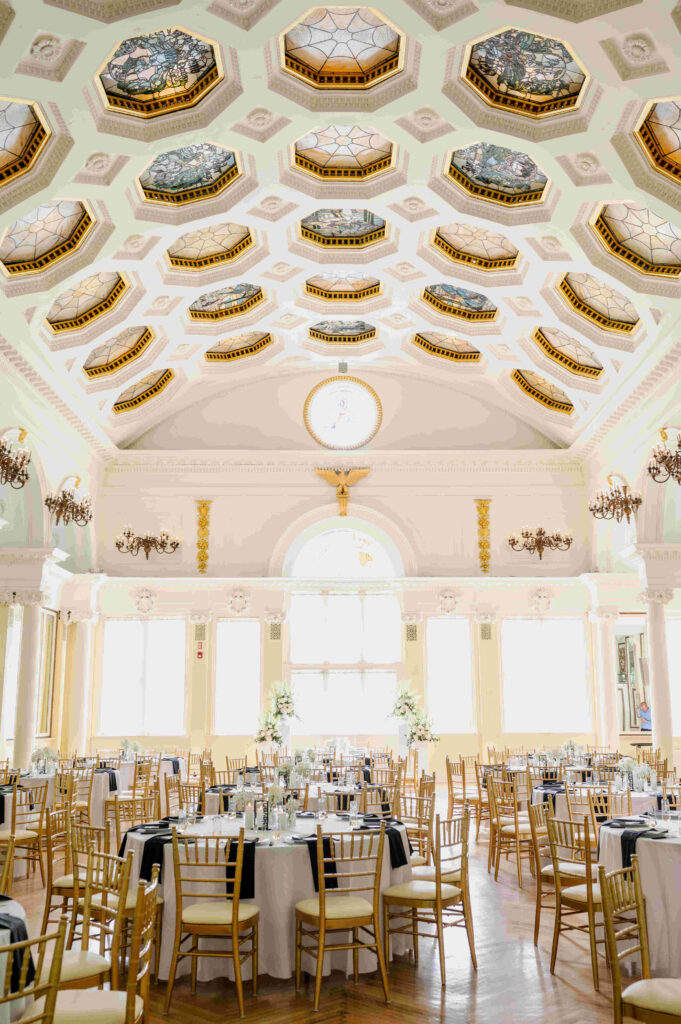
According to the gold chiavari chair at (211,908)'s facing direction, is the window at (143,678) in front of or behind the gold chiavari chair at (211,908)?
in front

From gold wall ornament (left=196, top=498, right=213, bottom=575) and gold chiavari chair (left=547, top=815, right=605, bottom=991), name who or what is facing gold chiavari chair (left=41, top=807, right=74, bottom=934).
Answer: the gold wall ornament

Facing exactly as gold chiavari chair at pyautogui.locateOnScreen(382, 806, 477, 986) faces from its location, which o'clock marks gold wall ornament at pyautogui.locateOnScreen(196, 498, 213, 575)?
The gold wall ornament is roughly at 1 o'clock from the gold chiavari chair.

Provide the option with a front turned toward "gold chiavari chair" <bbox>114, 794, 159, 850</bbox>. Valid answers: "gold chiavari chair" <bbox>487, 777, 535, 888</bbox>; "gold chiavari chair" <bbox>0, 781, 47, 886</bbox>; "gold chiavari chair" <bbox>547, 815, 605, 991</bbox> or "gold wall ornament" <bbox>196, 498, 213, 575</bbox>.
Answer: the gold wall ornament

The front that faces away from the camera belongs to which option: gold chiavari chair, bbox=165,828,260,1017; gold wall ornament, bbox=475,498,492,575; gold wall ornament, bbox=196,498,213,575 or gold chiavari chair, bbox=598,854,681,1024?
gold chiavari chair, bbox=165,828,260,1017

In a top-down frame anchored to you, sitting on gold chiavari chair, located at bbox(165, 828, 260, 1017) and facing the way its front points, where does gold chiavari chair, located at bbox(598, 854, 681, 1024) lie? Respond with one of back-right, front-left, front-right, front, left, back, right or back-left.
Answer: back-right

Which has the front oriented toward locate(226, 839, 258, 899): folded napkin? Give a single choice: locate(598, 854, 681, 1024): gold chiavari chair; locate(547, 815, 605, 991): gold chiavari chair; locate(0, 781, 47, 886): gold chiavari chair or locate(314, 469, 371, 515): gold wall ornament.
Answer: the gold wall ornament

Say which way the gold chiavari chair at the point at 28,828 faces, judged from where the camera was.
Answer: facing away from the viewer and to the left of the viewer

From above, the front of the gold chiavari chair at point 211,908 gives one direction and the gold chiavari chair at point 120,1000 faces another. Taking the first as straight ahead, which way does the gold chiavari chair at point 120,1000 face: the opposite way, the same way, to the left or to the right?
to the left

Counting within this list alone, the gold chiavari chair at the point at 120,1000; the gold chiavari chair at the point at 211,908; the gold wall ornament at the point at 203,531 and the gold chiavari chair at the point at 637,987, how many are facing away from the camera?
1

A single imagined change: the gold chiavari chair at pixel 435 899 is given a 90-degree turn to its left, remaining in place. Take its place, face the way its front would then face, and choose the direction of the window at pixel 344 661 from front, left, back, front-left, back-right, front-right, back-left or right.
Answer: back-right

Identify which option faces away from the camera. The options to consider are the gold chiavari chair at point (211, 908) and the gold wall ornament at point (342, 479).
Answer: the gold chiavari chair

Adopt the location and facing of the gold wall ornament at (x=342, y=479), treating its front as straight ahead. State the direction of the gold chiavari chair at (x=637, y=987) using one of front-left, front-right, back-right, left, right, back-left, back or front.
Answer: front

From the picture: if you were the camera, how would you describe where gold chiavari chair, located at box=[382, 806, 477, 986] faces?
facing away from the viewer and to the left of the viewer

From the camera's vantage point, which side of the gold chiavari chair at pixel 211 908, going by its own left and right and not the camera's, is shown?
back

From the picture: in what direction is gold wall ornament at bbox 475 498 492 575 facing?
toward the camera

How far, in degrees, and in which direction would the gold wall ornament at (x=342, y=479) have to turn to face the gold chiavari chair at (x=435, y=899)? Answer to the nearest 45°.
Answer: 0° — it already faces it

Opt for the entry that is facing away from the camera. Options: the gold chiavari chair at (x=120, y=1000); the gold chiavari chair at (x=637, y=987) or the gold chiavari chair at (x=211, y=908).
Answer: the gold chiavari chair at (x=211, y=908)

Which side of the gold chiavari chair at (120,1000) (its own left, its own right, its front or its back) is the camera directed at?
left

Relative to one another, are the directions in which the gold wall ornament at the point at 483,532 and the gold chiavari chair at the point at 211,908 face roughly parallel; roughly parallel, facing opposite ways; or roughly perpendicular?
roughly parallel, facing opposite ways

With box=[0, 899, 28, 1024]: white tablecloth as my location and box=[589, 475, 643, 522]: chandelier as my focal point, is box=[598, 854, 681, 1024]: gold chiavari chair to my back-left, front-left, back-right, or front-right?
front-right
